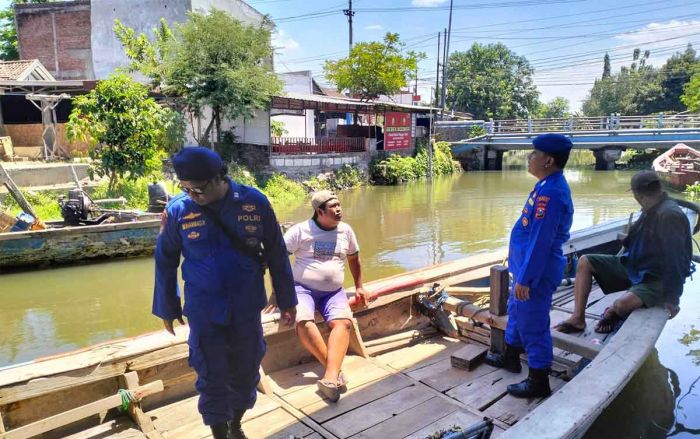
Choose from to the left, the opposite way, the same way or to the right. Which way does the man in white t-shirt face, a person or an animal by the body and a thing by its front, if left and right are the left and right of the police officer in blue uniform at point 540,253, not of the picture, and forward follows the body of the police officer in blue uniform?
to the left

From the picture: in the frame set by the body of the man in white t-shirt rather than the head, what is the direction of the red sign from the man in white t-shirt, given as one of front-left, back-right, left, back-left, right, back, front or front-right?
back

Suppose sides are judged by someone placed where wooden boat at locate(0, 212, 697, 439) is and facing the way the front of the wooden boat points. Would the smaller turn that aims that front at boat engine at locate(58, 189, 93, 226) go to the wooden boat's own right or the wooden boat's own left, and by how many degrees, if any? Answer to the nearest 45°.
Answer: approximately 90° to the wooden boat's own left

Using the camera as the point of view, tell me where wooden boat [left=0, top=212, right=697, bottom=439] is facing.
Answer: facing away from the viewer and to the right of the viewer

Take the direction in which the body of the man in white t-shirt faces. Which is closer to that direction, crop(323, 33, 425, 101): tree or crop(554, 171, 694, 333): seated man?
the seated man

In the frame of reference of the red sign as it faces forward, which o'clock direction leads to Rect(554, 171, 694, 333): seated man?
The seated man is roughly at 12 o'clock from the red sign.

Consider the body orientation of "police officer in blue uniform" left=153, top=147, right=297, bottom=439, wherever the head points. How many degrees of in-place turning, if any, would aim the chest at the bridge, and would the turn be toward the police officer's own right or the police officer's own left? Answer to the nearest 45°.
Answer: approximately 135° to the police officer's own left

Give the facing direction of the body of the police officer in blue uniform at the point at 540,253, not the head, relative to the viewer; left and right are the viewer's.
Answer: facing to the left of the viewer

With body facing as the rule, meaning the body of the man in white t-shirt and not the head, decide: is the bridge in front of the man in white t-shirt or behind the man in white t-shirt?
behind

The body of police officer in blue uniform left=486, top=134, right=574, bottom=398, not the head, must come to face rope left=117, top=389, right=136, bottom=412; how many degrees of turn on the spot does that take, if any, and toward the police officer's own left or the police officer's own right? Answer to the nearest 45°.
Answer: approximately 45° to the police officer's own left

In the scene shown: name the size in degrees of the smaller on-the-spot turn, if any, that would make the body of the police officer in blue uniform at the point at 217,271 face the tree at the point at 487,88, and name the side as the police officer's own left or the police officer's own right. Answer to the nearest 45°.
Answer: approximately 135° to the police officer's own left
